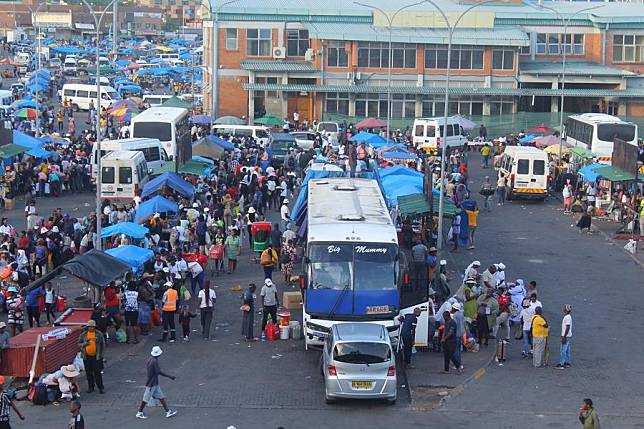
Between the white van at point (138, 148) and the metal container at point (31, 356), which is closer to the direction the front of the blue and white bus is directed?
the metal container

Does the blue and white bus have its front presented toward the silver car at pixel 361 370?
yes

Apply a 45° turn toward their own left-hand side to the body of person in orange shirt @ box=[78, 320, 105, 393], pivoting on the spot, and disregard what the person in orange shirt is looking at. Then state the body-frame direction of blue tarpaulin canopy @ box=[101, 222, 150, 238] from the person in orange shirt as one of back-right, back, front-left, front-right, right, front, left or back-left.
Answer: back-left
